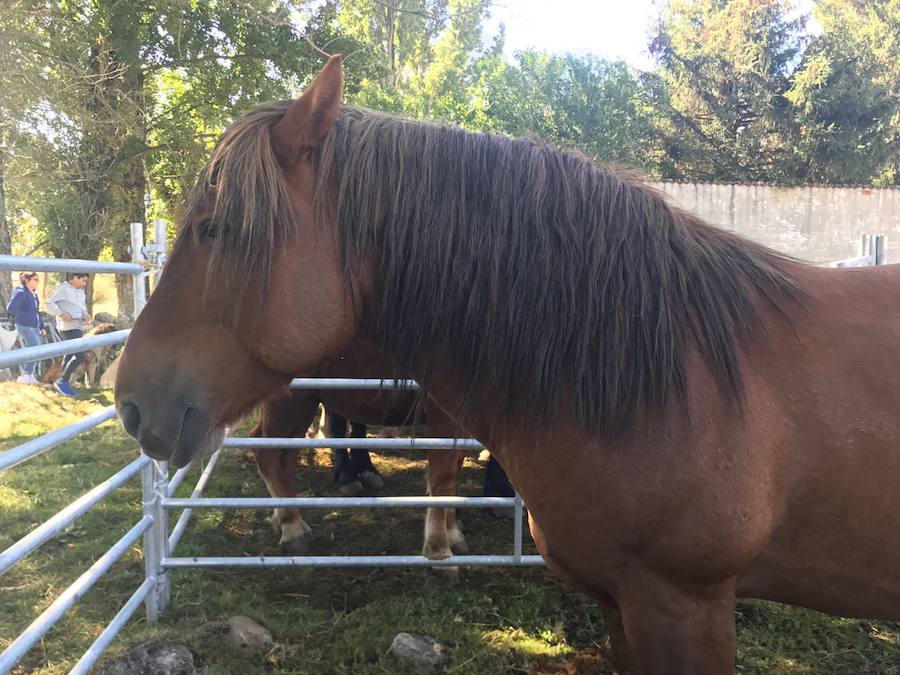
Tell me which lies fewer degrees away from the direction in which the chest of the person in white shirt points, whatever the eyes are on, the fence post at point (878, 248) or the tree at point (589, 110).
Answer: the fence post

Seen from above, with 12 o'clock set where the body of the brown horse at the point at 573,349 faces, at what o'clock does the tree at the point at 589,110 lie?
The tree is roughly at 3 o'clock from the brown horse.

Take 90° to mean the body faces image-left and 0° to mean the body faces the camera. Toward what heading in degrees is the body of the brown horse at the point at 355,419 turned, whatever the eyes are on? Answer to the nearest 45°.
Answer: approximately 270°

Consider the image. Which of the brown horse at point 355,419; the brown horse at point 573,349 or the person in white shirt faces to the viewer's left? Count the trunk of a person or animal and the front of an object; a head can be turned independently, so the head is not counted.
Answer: the brown horse at point 573,349

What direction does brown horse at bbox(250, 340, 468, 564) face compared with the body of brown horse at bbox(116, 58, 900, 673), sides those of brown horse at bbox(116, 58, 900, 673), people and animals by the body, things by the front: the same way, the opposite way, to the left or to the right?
the opposite way

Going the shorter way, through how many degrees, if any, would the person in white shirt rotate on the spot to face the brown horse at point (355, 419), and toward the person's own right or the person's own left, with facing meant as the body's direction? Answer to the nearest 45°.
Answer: approximately 45° to the person's own right

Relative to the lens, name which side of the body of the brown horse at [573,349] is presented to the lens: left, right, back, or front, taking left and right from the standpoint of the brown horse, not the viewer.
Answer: left
